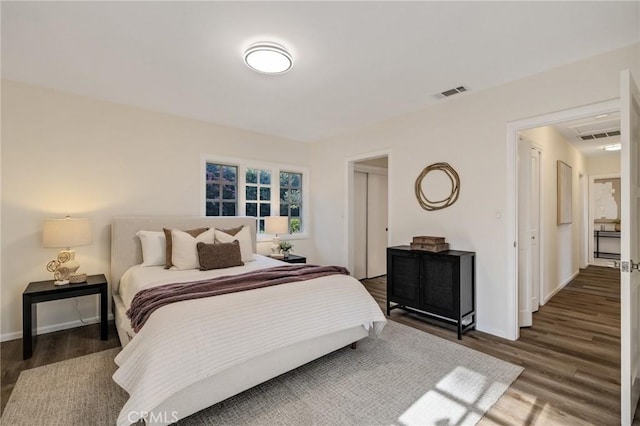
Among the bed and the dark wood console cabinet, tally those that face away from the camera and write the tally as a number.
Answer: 0

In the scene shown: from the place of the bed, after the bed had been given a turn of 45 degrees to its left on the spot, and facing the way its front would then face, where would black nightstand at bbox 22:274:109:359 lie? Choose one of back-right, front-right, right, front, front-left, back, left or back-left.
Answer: back-left

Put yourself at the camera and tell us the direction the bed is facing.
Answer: facing the viewer and to the right of the viewer

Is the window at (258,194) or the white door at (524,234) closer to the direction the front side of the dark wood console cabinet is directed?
the window

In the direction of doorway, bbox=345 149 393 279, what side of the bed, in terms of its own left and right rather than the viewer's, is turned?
left

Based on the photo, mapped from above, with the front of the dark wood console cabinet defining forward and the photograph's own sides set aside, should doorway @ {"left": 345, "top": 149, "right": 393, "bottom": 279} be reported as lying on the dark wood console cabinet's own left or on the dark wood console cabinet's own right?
on the dark wood console cabinet's own right

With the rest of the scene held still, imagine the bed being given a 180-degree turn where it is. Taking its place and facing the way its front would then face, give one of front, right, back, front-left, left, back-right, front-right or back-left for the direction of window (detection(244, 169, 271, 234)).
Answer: front-right

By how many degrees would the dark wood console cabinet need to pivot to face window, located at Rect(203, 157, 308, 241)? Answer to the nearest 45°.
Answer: approximately 45° to its right
